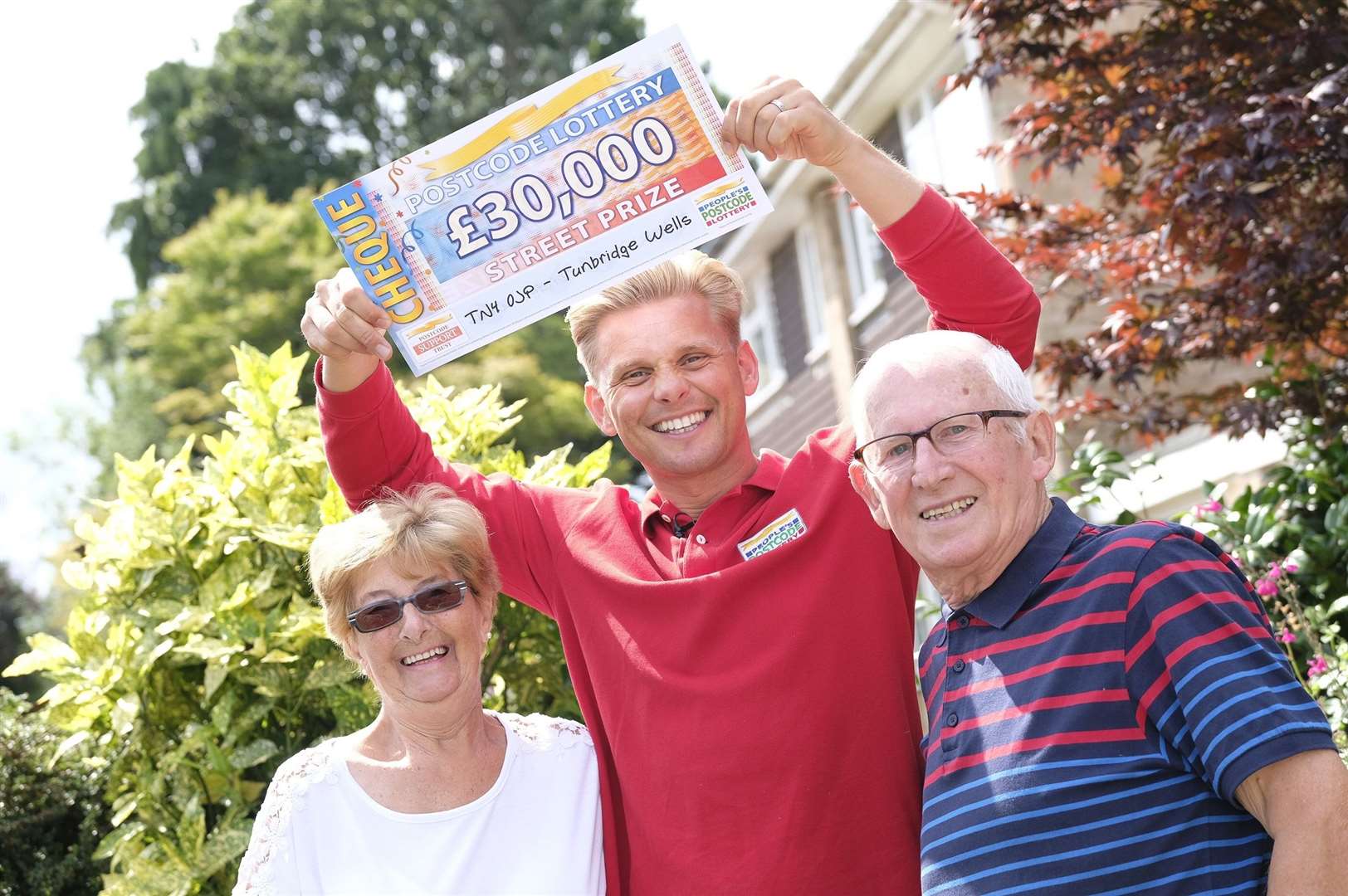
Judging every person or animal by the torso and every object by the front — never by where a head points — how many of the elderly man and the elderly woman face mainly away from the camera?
0

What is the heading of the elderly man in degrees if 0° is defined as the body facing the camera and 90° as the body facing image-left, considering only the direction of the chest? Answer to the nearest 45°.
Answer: approximately 45°

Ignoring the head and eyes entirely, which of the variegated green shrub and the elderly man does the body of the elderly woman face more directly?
the elderly man

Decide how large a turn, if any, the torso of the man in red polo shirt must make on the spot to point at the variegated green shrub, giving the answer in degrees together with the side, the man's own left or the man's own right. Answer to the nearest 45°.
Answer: approximately 135° to the man's own right

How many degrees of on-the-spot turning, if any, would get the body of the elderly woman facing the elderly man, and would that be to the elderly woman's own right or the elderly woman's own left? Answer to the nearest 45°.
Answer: approximately 45° to the elderly woman's own left

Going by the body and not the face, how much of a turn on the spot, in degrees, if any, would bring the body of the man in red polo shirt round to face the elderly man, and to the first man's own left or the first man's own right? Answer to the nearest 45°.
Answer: approximately 45° to the first man's own left

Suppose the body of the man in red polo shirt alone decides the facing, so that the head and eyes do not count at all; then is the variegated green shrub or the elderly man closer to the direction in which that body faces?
the elderly man

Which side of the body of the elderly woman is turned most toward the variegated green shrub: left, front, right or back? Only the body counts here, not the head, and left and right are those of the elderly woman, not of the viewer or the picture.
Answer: back
